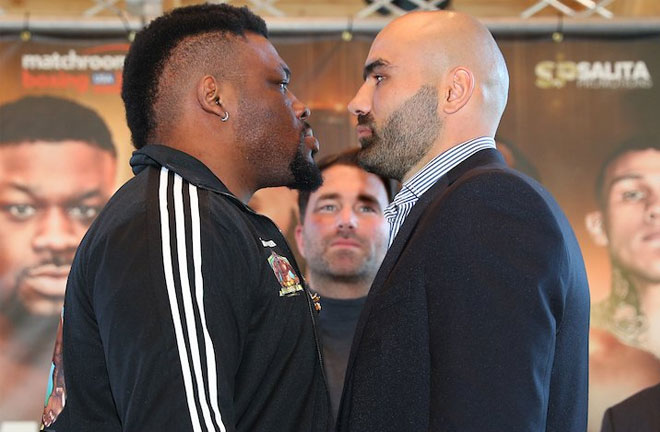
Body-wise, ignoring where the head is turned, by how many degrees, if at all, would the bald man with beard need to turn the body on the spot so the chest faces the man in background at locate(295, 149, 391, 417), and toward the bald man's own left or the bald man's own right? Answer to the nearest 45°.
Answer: approximately 90° to the bald man's own right

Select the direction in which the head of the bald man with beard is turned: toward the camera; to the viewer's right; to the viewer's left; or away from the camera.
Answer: to the viewer's left

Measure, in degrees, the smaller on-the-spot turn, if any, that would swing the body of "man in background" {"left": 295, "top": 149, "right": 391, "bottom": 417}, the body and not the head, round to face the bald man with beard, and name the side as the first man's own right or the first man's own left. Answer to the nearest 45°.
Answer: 0° — they already face them

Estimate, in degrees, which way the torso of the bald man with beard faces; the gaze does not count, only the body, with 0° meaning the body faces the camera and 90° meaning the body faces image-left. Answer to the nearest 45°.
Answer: approximately 90°

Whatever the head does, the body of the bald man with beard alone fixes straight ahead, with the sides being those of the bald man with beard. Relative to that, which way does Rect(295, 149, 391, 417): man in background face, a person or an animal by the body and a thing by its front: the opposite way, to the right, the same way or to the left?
to the left

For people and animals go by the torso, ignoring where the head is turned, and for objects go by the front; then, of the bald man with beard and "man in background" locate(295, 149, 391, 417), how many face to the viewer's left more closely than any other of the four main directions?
1

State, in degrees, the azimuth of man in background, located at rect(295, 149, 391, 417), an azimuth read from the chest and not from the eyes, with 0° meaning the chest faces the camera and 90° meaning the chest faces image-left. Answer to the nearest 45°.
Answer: approximately 0°
